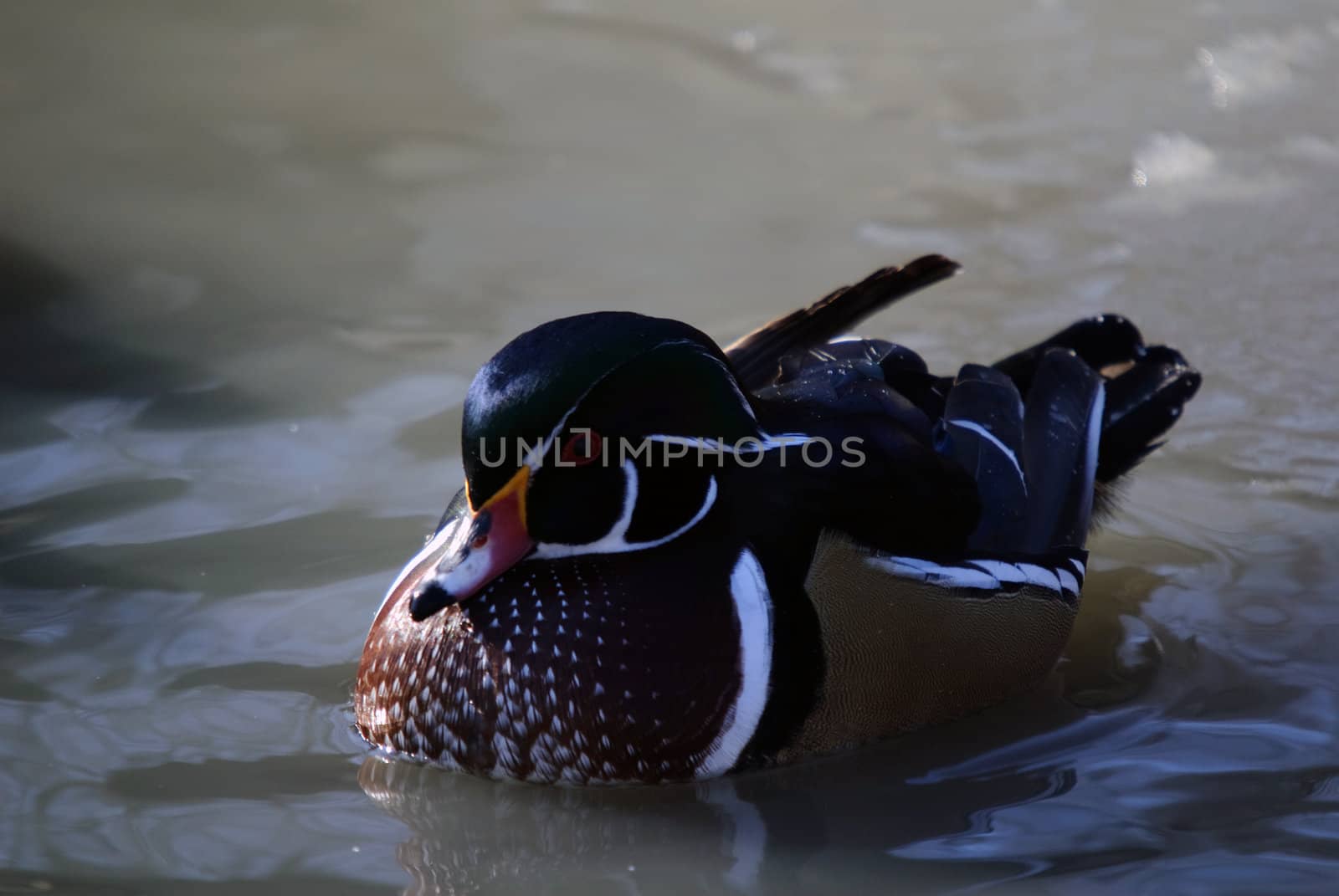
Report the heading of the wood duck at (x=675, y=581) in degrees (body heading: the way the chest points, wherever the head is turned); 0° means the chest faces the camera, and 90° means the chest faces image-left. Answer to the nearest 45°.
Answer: approximately 45°
